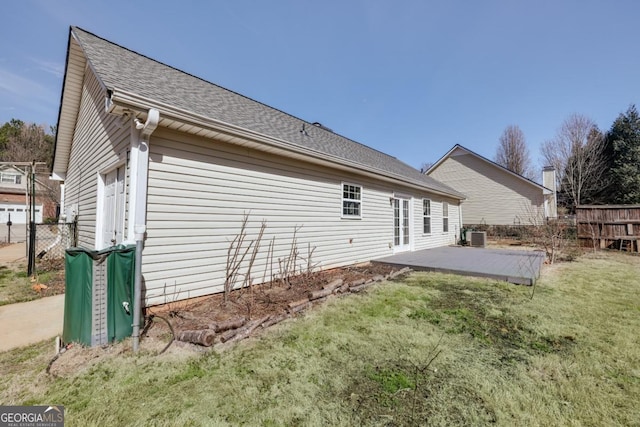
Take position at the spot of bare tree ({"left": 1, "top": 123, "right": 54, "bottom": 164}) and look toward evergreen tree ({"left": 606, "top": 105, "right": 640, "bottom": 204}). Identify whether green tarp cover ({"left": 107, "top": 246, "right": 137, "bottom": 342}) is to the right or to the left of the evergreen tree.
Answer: right

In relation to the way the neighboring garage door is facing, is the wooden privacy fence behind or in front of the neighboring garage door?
in front

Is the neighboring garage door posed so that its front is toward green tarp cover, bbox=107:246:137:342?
yes

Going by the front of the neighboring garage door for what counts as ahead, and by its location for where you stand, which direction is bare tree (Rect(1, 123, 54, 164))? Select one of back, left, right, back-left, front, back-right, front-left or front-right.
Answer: back

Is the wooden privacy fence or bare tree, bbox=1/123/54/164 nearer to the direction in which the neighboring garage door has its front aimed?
the wooden privacy fence

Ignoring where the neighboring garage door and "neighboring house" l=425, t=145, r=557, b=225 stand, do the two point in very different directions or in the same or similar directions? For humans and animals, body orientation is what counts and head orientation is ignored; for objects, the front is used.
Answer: very different directions

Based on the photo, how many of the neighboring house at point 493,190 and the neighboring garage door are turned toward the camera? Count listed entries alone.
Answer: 1
